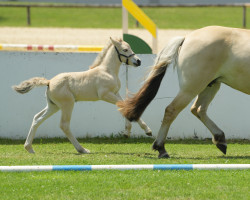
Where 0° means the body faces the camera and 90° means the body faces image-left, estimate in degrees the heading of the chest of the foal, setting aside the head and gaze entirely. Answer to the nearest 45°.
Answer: approximately 270°

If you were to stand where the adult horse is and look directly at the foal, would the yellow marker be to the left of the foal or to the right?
right

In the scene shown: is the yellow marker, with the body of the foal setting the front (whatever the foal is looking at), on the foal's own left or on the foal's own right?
on the foal's own left

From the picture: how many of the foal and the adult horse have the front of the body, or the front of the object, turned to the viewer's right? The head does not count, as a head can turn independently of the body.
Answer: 2

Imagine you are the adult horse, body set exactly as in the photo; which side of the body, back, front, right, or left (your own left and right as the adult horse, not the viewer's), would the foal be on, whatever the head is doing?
back

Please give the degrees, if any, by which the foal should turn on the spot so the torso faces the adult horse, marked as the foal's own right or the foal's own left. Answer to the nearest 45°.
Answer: approximately 45° to the foal's own right

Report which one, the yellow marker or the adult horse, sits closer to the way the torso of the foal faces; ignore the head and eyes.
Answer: the adult horse

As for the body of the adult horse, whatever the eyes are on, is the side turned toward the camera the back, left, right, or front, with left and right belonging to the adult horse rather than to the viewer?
right

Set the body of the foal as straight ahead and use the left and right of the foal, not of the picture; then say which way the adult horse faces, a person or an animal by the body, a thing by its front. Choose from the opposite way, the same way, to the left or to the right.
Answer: the same way

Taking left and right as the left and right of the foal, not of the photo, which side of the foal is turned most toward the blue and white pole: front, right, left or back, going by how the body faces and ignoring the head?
right
